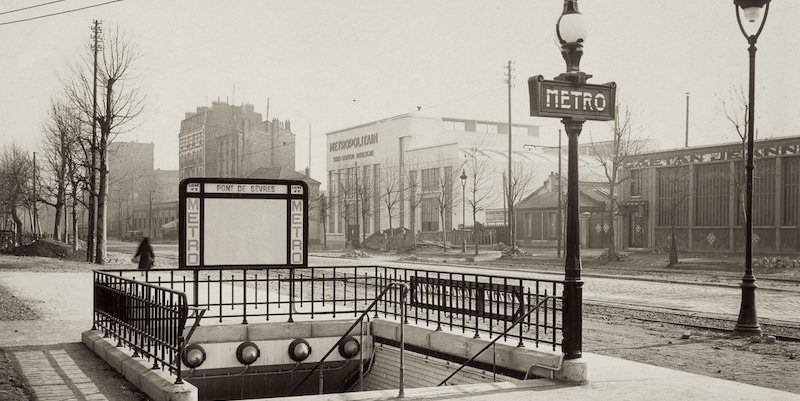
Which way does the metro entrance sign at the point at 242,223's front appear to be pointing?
toward the camera

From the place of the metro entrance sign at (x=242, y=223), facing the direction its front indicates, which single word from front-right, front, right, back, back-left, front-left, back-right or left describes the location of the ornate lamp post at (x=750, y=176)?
left

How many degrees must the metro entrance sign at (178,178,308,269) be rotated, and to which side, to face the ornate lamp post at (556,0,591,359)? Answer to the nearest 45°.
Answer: approximately 45° to its left

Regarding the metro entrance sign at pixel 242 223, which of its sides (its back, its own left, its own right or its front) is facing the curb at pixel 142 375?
front

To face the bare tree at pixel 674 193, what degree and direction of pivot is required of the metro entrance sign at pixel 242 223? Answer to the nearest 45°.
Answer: approximately 135° to its left

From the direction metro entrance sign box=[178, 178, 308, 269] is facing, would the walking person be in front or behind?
behind

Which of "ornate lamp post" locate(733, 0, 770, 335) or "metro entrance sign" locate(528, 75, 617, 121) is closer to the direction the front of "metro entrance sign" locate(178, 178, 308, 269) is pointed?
the metro entrance sign
